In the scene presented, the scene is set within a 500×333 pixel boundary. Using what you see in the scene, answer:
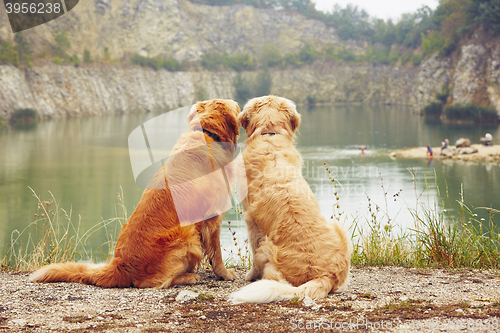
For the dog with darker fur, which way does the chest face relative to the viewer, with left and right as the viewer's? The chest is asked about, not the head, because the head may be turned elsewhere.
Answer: facing away from the viewer and to the right of the viewer

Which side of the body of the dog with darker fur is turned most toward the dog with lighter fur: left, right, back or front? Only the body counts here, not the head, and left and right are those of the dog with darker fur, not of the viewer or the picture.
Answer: right
